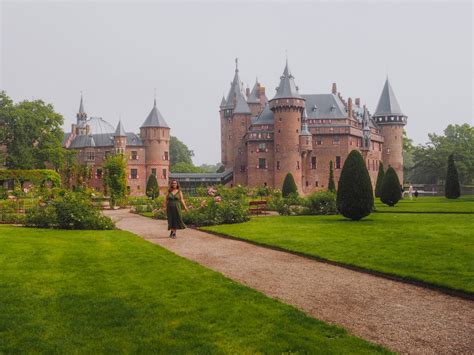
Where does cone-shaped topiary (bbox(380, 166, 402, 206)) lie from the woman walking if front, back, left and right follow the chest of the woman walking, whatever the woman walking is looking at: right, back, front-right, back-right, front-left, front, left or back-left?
back-left

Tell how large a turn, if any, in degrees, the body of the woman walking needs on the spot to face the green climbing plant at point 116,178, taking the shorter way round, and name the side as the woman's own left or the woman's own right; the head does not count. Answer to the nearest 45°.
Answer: approximately 180°

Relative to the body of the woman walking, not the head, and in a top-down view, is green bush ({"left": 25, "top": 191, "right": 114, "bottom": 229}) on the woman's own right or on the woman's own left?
on the woman's own right

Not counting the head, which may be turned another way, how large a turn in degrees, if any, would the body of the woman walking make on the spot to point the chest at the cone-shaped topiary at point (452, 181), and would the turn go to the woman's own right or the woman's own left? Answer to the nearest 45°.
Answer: approximately 135° to the woman's own left

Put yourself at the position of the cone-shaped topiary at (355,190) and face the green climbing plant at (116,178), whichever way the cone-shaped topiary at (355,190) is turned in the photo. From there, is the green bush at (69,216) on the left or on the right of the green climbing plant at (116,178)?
left
